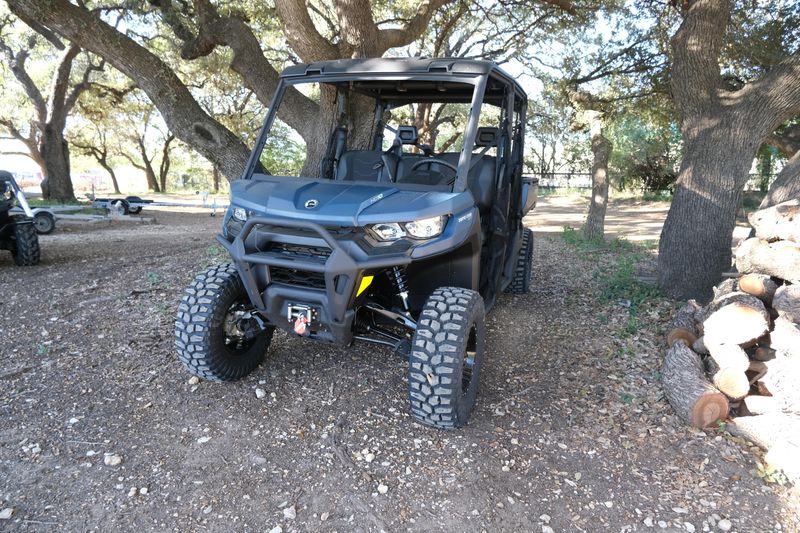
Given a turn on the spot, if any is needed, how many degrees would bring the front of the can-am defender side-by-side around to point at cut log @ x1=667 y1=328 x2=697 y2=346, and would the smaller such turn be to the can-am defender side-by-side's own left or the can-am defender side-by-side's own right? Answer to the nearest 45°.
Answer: approximately 135° to the can-am defender side-by-side's own left

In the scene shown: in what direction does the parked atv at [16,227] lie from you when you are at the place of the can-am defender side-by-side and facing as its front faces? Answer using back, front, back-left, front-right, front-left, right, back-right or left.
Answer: right

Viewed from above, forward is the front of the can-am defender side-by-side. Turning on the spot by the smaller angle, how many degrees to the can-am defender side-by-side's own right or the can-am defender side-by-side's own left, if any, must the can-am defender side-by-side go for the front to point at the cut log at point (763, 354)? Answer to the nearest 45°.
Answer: approximately 135° to the can-am defender side-by-side's own left

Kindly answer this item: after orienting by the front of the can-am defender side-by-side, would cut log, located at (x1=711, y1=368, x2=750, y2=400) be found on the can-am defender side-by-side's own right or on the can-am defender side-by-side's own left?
on the can-am defender side-by-side's own left

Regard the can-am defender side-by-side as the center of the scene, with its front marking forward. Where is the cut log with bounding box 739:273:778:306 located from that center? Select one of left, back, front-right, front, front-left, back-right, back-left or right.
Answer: back-left

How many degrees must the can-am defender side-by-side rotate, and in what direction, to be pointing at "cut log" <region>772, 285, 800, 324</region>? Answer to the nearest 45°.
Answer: approximately 135° to its left

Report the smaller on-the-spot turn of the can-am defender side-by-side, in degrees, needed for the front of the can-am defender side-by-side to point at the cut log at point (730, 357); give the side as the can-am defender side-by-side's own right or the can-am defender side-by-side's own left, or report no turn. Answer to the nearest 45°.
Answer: approximately 135° to the can-am defender side-by-side's own left

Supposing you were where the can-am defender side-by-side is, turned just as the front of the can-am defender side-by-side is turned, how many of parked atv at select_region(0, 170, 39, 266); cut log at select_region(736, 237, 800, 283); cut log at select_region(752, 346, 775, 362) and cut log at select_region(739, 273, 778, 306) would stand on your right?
1

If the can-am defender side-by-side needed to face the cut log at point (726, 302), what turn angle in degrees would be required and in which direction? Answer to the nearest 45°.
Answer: approximately 135° to its left

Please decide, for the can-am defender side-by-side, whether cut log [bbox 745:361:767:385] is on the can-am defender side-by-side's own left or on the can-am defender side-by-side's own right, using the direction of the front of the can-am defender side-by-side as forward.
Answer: on the can-am defender side-by-side's own left

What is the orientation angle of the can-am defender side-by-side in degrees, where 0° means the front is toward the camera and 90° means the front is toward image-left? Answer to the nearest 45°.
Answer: approximately 45°
